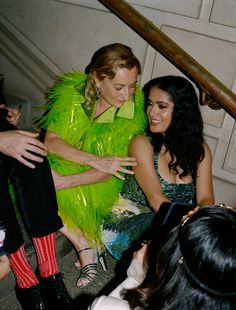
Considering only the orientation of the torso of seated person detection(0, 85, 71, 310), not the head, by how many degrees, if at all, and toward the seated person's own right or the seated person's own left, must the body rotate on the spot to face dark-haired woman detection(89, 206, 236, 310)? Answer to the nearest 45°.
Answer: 0° — they already face them

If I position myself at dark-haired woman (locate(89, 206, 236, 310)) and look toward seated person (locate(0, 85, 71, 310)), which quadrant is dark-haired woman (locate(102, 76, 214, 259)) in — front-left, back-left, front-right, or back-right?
front-right

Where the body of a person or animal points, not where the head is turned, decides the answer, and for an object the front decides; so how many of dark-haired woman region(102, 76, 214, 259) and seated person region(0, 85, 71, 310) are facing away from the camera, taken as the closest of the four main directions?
0

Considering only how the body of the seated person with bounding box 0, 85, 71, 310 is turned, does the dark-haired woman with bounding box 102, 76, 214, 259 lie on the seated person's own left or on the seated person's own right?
on the seated person's own left

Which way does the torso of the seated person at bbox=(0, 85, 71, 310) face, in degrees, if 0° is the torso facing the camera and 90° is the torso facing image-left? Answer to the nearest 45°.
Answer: approximately 315°

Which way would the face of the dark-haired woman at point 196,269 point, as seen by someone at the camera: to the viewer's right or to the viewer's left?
to the viewer's left

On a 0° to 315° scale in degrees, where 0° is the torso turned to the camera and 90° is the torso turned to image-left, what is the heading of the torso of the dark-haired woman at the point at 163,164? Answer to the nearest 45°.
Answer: approximately 45°

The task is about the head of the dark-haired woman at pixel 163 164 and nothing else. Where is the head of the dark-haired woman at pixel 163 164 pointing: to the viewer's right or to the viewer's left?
to the viewer's left

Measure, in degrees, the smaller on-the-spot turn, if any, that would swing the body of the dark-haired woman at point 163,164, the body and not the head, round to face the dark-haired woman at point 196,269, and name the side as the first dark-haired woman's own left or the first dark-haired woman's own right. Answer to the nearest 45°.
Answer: approximately 45° to the first dark-haired woman's own left
